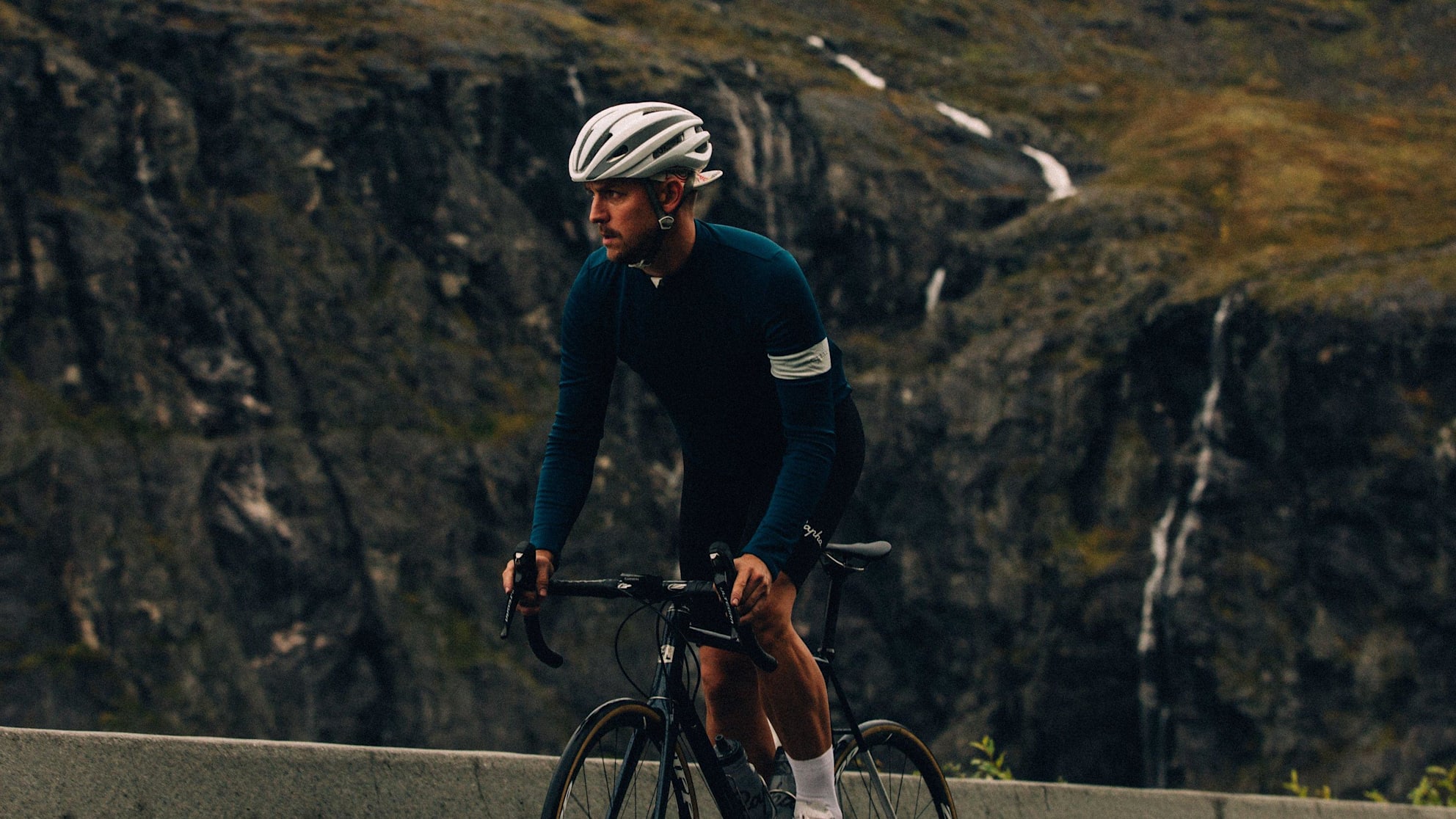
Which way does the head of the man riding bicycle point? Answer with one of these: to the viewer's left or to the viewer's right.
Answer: to the viewer's left

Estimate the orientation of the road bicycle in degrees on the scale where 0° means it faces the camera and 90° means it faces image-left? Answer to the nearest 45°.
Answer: approximately 45°

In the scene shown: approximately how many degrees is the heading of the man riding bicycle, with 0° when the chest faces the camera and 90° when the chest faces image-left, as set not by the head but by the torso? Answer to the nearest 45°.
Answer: approximately 45°
